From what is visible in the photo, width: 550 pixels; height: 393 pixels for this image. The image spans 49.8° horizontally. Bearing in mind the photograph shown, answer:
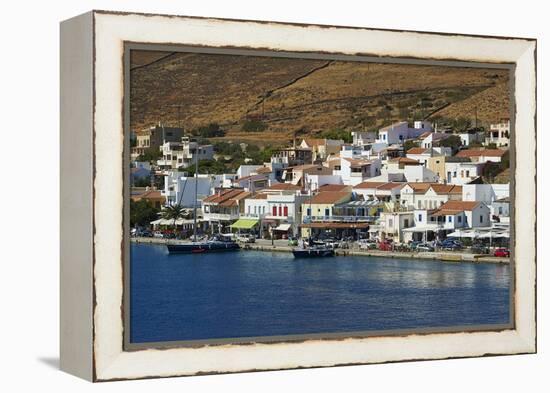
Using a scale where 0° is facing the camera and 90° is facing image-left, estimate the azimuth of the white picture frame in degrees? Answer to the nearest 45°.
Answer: approximately 315°
